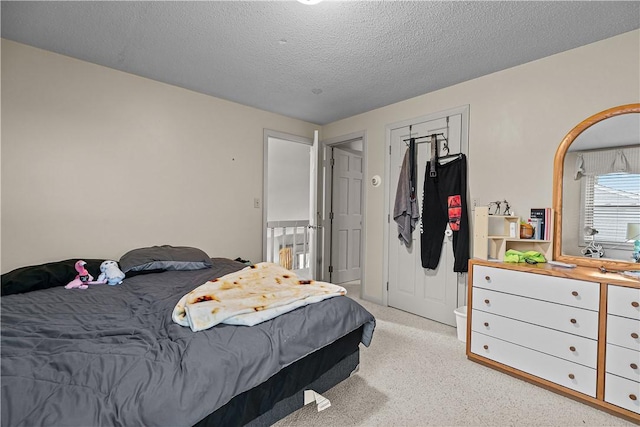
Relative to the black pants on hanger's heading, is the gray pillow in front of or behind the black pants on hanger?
in front

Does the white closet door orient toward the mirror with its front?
no

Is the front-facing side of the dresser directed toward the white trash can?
no

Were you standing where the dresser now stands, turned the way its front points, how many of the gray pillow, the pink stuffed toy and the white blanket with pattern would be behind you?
0

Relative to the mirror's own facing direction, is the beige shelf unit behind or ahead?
ahead

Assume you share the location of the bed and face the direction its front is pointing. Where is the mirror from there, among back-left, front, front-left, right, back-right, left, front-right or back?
front-left

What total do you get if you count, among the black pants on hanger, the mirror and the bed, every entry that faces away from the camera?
0

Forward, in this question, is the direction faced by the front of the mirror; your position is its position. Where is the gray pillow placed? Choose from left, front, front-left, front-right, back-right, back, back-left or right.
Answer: front

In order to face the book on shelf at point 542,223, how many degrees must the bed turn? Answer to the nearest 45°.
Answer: approximately 45° to its left

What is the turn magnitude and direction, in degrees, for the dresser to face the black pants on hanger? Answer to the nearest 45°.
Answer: approximately 90° to its right

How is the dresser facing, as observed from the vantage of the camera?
facing the viewer and to the left of the viewer

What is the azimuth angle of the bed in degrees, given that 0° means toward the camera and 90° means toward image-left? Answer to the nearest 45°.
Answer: approximately 315°

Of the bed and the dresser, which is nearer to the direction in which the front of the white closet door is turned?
the bed

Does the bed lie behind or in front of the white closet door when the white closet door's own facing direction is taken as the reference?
in front

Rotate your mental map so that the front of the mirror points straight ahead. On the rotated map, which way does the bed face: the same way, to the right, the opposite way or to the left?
the opposite way

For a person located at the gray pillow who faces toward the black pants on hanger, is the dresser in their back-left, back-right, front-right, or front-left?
front-right
